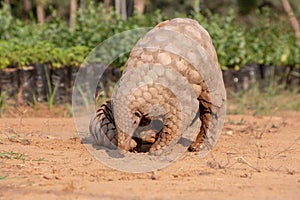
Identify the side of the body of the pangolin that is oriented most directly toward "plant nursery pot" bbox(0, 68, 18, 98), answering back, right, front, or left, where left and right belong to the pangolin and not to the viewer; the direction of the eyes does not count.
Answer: right

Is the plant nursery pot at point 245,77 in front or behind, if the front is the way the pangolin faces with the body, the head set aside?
behind

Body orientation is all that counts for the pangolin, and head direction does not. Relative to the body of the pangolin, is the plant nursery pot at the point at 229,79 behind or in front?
behind

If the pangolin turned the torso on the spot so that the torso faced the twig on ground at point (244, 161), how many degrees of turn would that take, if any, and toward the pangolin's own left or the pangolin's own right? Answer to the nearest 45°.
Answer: approximately 135° to the pangolin's own left

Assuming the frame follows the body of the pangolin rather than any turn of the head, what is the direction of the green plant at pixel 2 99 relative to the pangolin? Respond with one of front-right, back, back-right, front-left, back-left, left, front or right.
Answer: right

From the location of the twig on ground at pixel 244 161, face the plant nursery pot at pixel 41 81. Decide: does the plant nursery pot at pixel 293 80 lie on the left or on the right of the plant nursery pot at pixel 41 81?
right

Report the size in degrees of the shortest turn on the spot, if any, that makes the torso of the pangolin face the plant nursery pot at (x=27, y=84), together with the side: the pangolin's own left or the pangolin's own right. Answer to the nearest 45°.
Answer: approximately 90° to the pangolin's own right

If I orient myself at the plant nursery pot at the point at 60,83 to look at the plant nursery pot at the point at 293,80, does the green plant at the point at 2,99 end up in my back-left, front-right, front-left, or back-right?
back-right

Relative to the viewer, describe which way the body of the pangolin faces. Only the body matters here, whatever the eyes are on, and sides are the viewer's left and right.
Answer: facing the viewer and to the left of the viewer

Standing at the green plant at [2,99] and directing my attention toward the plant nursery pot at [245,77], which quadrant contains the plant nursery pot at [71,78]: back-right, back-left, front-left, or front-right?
front-left
